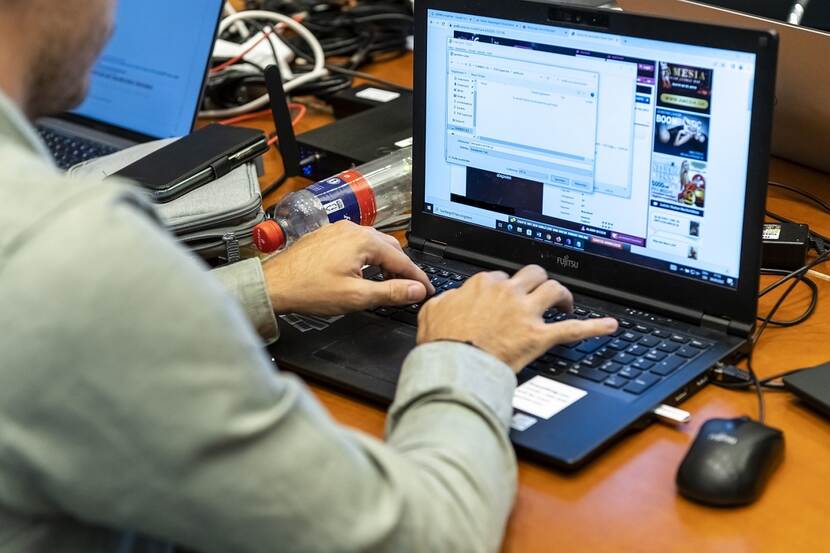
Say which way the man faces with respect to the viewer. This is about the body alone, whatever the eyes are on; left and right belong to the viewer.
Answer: facing away from the viewer and to the right of the viewer

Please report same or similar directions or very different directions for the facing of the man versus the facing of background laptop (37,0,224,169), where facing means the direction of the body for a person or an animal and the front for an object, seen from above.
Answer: very different directions

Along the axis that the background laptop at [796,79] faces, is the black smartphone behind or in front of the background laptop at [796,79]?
behind

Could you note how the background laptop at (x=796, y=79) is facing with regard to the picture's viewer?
facing away from the viewer and to the right of the viewer

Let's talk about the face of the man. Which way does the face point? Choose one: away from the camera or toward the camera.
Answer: away from the camera

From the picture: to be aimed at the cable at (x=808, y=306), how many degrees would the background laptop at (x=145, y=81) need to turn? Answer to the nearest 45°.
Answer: approximately 90° to its left

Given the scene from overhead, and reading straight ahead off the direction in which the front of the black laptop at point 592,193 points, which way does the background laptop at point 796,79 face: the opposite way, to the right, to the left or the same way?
the opposite way

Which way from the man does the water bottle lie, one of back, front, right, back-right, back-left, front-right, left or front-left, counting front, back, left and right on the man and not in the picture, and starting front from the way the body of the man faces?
front-left
